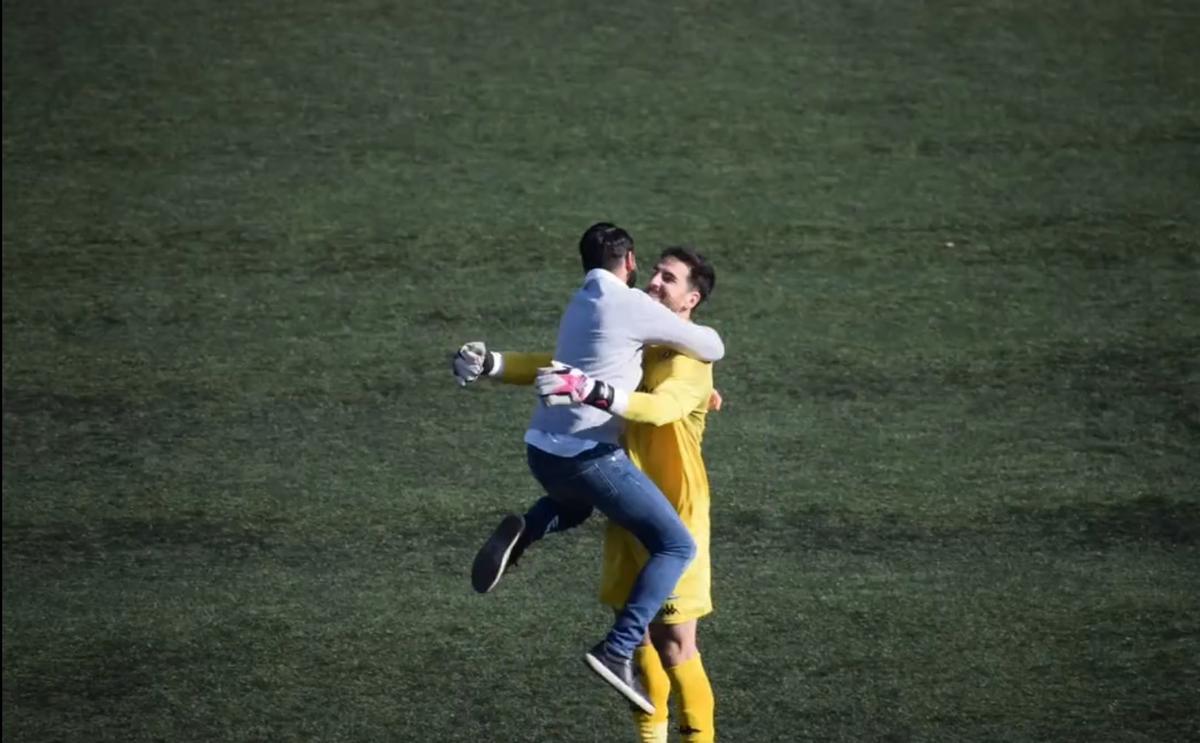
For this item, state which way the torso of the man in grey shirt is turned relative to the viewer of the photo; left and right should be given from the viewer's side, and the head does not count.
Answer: facing away from the viewer and to the right of the viewer

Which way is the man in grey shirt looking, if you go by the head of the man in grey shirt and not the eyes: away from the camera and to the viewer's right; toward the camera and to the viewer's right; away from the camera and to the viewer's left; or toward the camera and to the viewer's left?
away from the camera and to the viewer's right

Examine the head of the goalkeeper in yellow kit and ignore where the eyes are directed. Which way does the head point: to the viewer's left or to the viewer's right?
to the viewer's left
